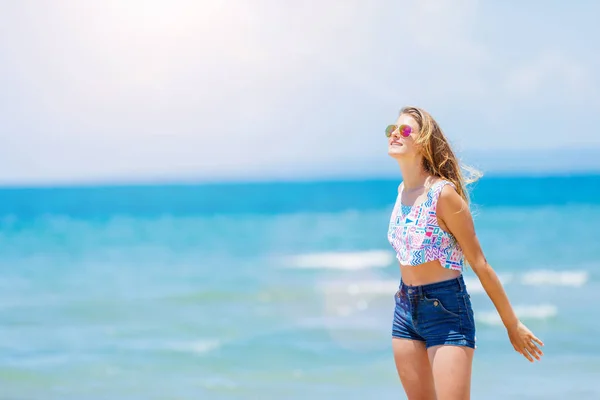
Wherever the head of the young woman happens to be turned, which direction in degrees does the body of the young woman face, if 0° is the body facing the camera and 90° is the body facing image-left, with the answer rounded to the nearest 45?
approximately 45°
